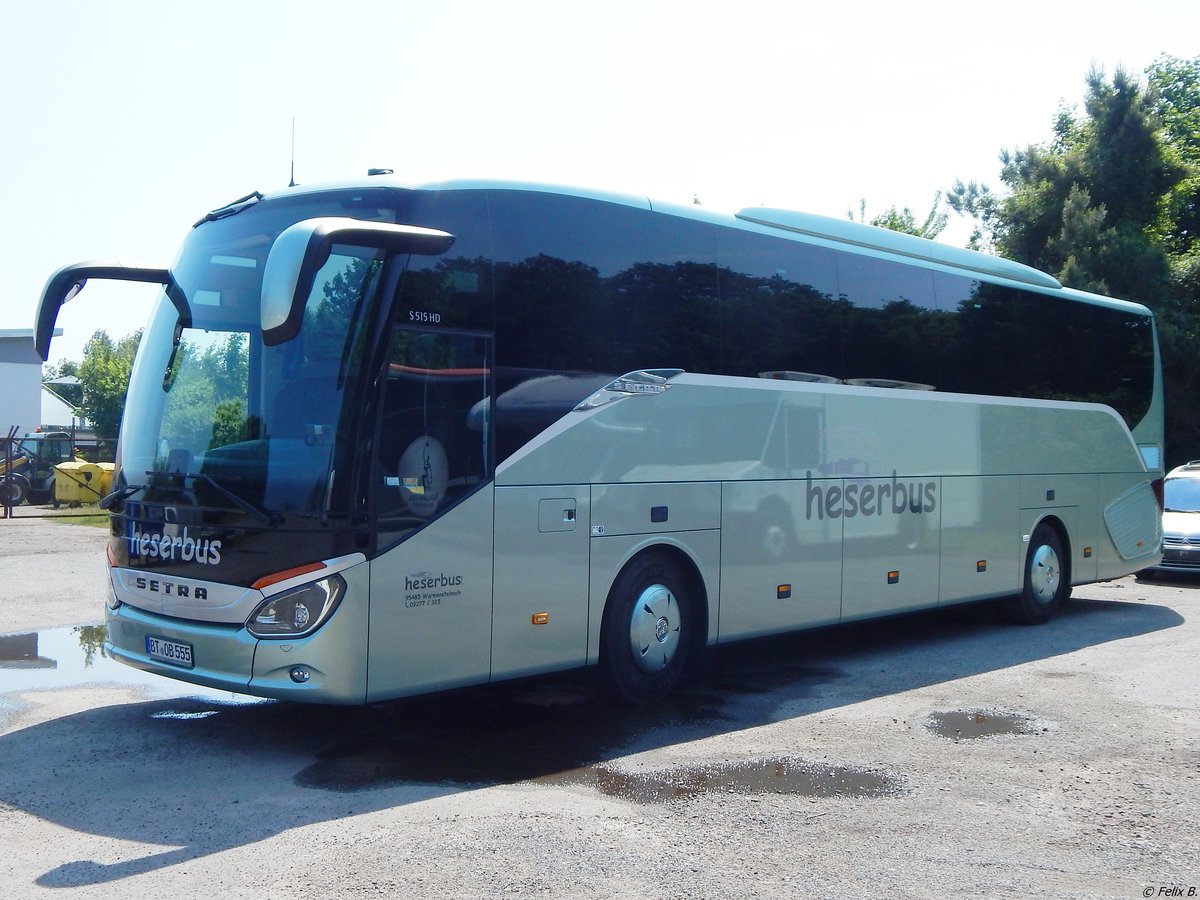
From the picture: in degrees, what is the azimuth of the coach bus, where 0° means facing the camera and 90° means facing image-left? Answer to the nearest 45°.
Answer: approximately 45°

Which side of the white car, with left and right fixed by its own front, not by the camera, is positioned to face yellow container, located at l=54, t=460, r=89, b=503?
right

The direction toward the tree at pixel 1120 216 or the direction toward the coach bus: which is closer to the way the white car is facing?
the coach bus

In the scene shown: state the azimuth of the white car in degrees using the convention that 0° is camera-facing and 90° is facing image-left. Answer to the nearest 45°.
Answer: approximately 0°

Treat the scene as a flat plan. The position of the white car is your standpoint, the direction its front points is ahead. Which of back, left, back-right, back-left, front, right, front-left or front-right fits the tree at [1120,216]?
back

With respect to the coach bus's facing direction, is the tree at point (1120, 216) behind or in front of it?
behind

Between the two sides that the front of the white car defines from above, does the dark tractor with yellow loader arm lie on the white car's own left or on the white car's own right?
on the white car's own right

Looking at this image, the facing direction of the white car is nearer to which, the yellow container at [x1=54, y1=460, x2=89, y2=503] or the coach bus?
the coach bus

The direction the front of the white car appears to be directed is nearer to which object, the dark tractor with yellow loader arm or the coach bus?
the coach bus

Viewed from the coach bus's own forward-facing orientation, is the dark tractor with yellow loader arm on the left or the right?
on its right

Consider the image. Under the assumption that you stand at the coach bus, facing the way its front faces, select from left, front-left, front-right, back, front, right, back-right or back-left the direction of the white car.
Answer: back
